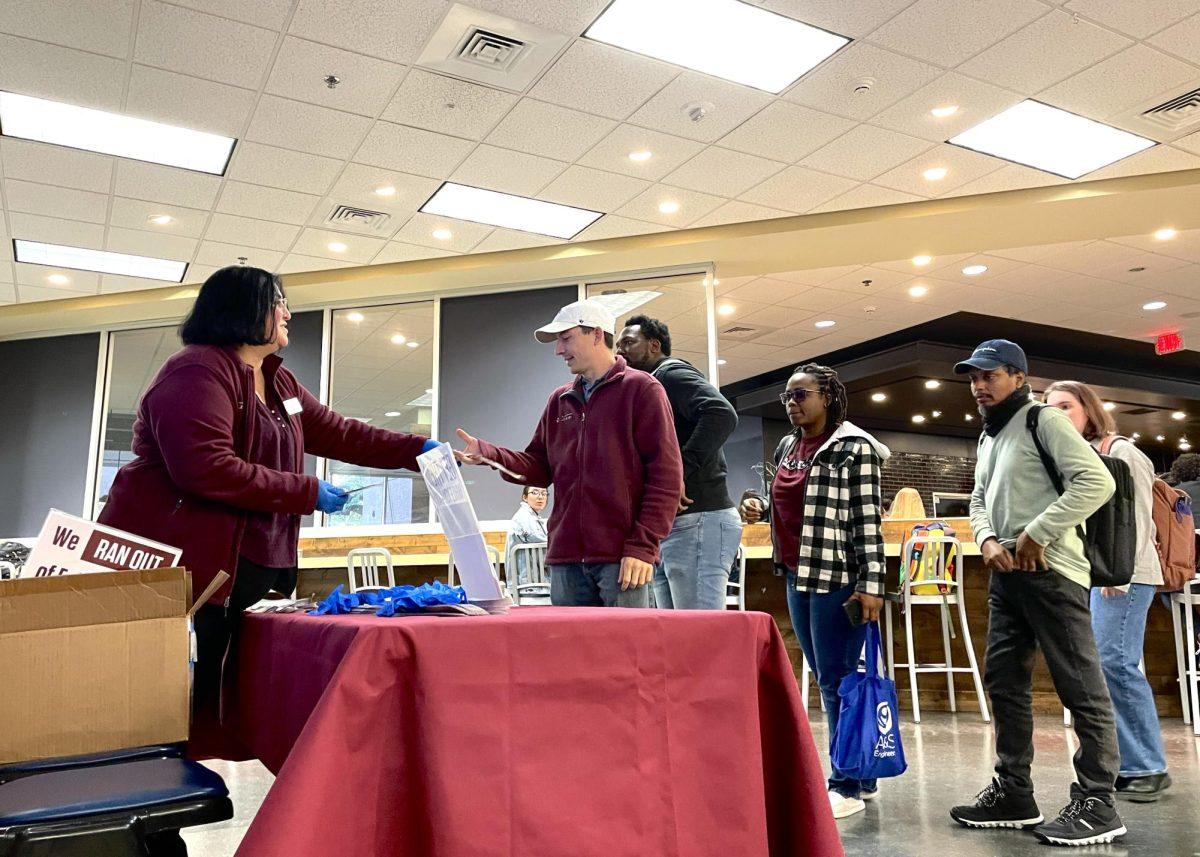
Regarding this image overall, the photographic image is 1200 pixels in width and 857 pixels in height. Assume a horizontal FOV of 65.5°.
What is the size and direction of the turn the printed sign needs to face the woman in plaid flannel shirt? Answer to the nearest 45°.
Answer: approximately 90° to its left

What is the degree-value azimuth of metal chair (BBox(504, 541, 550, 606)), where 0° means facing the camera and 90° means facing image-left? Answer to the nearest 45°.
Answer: approximately 180°

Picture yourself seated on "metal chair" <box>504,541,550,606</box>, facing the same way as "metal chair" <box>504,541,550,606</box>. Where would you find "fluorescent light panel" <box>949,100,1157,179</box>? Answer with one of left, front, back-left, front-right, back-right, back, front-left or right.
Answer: right

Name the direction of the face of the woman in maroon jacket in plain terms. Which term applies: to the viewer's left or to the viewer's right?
to the viewer's right

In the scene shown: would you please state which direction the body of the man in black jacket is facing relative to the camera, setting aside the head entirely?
to the viewer's left

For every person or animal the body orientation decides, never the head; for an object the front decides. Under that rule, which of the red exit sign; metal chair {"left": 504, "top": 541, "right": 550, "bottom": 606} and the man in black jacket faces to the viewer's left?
the man in black jacket

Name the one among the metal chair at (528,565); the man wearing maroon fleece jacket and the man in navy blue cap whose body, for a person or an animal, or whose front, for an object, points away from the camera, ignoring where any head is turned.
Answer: the metal chair

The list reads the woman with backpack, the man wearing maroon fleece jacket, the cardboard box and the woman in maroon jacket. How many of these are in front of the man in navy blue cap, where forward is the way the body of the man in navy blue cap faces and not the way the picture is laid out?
3

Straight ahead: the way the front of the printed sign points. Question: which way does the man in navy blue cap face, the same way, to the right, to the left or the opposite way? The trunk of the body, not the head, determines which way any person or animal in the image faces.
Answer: to the right

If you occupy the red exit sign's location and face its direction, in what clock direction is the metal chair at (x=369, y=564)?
The metal chair is roughly at 1 o'clock from the red exit sign.
